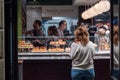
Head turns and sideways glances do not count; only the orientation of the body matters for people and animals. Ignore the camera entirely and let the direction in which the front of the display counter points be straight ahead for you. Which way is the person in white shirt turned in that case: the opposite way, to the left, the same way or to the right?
the opposite way

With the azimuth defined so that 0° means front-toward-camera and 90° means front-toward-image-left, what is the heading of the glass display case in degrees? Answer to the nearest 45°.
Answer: approximately 0°

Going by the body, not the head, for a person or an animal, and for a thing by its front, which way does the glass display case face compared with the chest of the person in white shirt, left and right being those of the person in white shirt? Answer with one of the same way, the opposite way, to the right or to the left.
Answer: the opposite way

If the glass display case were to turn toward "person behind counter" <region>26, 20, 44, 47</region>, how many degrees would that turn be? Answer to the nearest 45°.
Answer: approximately 135° to its right

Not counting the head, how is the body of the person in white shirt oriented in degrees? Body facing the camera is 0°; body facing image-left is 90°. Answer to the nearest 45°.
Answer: approximately 180°
